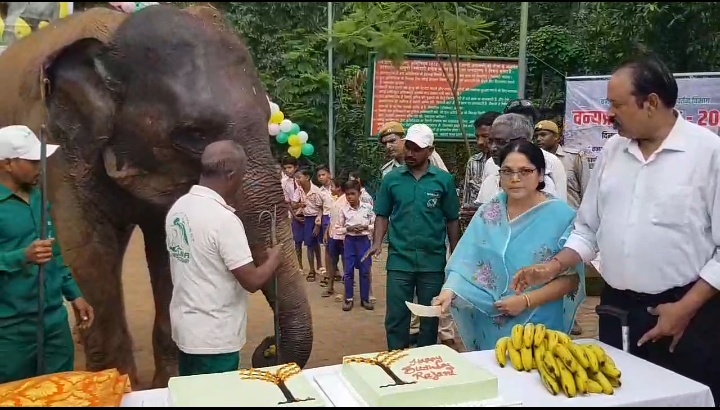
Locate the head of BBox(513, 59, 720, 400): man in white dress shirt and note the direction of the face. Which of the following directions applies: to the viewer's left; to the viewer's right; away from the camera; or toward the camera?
to the viewer's left

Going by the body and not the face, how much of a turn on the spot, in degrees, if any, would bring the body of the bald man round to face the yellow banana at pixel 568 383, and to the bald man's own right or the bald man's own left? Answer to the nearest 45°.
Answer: approximately 90° to the bald man's own right

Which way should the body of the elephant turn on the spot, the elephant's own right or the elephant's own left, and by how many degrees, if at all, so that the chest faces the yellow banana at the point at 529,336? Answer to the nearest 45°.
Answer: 0° — it already faces it

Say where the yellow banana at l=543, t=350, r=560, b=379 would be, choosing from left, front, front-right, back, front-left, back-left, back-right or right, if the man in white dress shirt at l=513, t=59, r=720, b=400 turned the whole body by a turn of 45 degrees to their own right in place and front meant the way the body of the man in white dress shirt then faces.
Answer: front-left

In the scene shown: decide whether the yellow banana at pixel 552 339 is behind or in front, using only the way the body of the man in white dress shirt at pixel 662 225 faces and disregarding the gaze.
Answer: in front

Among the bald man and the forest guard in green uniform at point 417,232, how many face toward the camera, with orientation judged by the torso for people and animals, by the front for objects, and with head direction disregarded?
1

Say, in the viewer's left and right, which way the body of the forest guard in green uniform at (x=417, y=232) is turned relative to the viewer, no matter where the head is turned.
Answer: facing the viewer

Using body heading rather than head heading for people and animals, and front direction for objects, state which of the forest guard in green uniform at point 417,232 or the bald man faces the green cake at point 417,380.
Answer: the forest guard in green uniform

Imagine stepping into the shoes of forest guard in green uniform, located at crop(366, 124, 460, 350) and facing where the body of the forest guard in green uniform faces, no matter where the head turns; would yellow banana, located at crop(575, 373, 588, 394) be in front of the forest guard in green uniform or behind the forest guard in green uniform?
in front

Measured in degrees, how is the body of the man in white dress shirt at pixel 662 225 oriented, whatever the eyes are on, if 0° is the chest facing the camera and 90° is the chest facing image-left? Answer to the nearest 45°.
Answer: approximately 45°

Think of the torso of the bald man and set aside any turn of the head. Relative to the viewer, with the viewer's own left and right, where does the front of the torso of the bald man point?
facing away from the viewer and to the right of the viewer

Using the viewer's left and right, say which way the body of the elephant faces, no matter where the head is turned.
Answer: facing the viewer and to the right of the viewer

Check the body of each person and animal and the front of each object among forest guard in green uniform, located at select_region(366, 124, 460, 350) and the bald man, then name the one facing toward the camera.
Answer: the forest guard in green uniform

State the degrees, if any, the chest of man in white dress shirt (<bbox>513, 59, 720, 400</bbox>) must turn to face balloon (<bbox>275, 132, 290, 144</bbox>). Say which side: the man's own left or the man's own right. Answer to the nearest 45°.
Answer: approximately 90° to the man's own right

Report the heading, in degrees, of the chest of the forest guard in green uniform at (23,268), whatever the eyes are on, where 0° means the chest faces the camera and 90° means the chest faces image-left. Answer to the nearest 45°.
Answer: approximately 315°

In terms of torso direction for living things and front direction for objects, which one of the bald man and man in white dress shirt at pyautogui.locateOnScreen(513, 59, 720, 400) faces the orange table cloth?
the man in white dress shirt

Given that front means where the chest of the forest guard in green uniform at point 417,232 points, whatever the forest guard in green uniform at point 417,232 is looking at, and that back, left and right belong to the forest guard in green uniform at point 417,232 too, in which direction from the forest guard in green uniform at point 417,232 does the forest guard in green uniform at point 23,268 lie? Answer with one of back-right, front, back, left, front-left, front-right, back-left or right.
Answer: front-right
